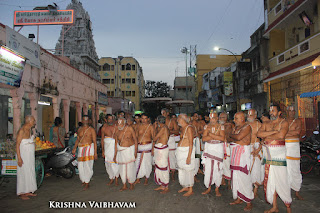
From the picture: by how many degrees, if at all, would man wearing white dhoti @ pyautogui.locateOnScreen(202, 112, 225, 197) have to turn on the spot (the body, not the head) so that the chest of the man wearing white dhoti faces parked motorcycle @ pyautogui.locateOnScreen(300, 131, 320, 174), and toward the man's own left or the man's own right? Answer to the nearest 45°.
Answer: approximately 135° to the man's own left

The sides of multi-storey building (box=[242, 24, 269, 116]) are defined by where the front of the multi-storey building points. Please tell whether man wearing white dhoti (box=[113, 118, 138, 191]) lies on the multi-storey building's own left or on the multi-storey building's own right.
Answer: on the multi-storey building's own left

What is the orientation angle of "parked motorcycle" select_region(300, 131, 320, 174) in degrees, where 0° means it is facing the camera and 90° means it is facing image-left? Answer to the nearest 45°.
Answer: approximately 45°

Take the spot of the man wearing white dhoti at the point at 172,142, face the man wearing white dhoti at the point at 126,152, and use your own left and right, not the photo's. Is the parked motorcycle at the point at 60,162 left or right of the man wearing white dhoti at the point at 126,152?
right

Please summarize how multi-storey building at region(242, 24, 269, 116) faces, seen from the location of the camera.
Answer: facing to the left of the viewer

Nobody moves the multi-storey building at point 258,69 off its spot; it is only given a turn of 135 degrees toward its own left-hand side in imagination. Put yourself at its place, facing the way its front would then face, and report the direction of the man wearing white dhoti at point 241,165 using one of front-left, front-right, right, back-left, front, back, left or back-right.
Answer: front-right

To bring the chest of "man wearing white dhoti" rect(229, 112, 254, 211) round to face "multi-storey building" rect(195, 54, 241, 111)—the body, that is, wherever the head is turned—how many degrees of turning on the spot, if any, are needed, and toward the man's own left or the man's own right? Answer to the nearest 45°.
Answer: approximately 135° to the man's own right

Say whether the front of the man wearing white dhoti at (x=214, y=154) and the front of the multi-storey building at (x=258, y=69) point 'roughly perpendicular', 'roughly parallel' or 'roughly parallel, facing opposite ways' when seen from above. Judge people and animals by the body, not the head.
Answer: roughly perpendicular

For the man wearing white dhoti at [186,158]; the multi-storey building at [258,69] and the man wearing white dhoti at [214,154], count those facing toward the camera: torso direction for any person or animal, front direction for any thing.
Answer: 1
